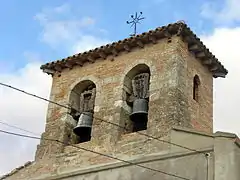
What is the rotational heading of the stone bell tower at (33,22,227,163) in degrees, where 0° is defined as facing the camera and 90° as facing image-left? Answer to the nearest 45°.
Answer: approximately 45°
